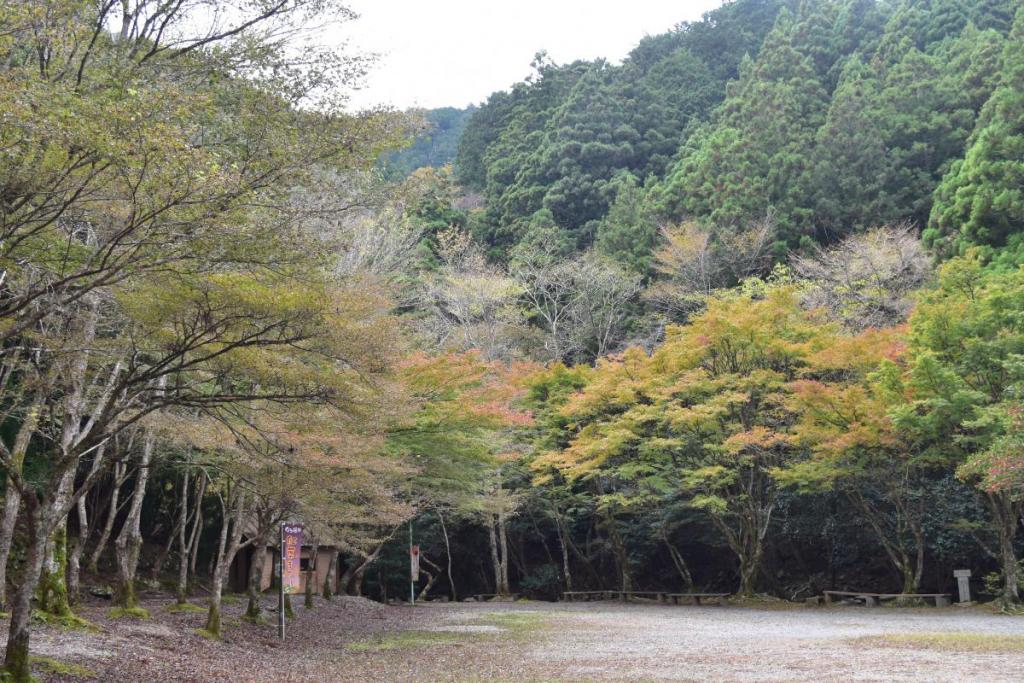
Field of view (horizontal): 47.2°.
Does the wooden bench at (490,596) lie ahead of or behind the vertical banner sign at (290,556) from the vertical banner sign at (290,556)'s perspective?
behind

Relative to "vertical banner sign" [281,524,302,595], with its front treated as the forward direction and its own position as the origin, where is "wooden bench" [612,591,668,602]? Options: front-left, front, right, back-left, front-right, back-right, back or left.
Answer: back-left

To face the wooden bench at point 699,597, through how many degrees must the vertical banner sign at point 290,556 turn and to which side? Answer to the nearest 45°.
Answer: approximately 135° to its left

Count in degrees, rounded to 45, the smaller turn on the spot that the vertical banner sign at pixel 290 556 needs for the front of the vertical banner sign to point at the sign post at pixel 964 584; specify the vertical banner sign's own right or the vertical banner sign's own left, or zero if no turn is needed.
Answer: approximately 90° to the vertical banner sign's own left

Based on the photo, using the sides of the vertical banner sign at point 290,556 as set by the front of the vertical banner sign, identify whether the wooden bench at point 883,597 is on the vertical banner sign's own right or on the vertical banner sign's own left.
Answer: on the vertical banner sign's own left

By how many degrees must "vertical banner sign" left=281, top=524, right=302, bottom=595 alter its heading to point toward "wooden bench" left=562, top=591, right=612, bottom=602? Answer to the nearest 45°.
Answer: approximately 135° to its left

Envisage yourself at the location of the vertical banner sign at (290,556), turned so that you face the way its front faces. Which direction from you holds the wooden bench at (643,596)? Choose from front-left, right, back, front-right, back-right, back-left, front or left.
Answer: back-left

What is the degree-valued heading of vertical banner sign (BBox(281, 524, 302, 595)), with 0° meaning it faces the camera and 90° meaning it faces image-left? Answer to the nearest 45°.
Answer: approximately 0°
